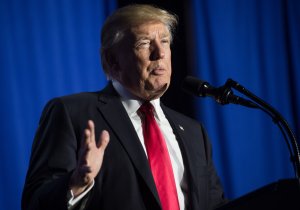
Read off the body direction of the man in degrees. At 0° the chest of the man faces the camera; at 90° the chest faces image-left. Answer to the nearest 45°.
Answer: approximately 315°

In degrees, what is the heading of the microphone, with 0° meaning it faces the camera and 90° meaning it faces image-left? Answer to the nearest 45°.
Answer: approximately 90°

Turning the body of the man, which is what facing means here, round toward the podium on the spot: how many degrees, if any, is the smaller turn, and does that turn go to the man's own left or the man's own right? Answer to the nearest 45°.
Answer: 0° — they already face it
